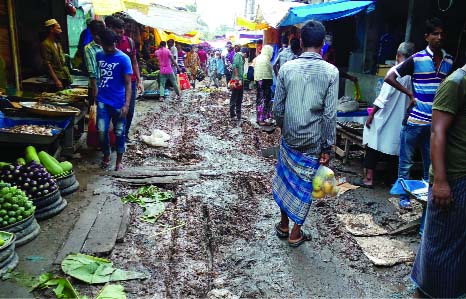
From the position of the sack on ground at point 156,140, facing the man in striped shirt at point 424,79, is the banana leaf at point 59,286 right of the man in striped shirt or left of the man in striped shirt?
right

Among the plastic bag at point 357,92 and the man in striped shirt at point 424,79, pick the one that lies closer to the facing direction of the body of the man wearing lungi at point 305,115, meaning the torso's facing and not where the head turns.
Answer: the plastic bag

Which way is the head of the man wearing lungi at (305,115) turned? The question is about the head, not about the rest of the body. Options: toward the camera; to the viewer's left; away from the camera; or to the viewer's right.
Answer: away from the camera

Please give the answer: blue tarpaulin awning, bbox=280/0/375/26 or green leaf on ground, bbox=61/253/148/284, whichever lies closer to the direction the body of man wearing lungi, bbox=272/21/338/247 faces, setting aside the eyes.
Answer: the blue tarpaulin awning

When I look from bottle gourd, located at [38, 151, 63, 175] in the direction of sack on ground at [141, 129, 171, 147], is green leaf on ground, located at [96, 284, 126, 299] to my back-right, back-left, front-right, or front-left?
back-right

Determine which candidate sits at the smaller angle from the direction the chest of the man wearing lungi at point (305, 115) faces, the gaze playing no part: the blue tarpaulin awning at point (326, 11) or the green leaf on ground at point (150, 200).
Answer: the blue tarpaulin awning

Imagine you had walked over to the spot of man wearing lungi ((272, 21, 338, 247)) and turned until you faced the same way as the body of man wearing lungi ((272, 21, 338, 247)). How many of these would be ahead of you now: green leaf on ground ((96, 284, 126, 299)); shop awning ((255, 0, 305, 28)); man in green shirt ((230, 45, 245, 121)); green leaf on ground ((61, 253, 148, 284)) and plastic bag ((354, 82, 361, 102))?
3

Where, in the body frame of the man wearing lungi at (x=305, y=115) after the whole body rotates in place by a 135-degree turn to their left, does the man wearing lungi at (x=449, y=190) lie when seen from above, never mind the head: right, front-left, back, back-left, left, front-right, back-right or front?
left

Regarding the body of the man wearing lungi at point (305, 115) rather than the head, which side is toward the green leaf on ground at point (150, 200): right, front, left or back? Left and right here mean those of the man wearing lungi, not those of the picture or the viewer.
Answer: left

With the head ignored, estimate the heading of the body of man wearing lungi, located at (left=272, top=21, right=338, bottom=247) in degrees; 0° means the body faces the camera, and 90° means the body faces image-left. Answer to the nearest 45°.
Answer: approximately 180°

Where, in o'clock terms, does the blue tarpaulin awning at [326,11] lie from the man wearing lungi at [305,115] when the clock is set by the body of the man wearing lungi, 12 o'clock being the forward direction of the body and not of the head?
The blue tarpaulin awning is roughly at 12 o'clock from the man wearing lungi.

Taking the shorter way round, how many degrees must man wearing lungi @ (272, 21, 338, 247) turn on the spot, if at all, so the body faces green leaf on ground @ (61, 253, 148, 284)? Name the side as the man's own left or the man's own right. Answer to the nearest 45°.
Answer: approximately 135° to the man's own left

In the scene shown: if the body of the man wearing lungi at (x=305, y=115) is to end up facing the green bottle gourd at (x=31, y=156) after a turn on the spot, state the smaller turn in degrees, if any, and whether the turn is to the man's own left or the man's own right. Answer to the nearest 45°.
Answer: approximately 90° to the man's own left
